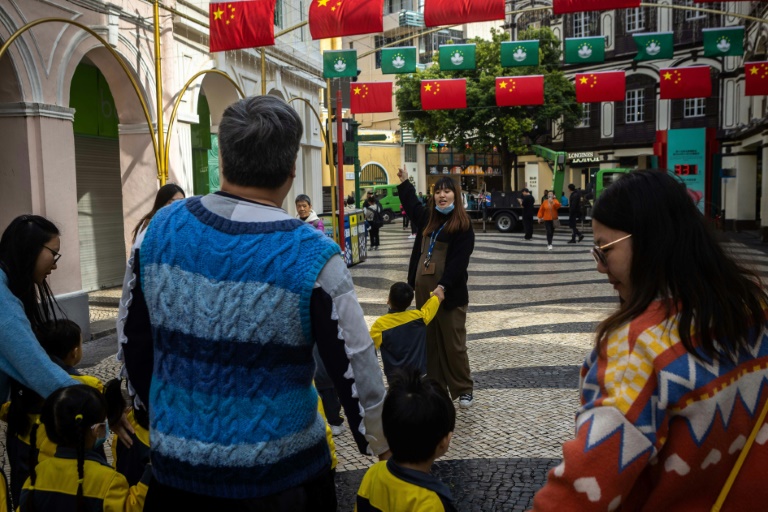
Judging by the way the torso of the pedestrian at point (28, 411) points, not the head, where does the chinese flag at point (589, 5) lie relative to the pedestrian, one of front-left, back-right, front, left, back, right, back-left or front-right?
front

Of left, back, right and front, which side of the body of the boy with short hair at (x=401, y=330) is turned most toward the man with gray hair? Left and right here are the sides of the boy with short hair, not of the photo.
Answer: back

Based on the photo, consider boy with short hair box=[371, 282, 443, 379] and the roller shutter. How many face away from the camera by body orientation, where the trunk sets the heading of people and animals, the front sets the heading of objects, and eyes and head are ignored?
1

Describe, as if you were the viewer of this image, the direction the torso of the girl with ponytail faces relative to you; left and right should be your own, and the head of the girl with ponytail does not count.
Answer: facing away from the viewer and to the right of the viewer

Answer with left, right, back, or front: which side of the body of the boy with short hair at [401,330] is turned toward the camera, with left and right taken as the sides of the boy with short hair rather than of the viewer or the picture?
back

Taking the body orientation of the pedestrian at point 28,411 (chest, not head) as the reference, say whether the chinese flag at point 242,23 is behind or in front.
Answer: in front

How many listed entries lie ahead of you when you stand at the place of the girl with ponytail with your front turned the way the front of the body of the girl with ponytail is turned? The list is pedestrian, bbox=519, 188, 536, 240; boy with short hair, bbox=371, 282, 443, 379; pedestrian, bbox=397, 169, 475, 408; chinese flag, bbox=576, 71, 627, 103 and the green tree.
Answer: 5

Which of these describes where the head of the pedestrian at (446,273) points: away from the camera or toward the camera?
toward the camera

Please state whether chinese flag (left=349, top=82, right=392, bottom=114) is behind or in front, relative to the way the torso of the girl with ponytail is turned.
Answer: in front

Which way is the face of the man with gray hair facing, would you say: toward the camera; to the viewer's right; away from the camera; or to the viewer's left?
away from the camera

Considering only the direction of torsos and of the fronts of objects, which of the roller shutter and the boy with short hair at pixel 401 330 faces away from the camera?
the boy with short hair

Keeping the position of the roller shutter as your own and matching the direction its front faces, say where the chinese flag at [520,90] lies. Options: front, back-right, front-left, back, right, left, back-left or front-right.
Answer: front-left

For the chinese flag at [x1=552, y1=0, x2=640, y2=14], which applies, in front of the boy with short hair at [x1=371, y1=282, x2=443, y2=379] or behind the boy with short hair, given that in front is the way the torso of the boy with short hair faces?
in front

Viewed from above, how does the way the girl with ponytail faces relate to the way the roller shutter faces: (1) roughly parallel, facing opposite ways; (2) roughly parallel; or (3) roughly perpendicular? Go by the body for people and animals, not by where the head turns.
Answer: roughly perpendicular

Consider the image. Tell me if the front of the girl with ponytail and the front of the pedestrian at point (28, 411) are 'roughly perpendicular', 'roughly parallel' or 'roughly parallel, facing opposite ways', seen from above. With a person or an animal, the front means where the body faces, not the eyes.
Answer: roughly parallel

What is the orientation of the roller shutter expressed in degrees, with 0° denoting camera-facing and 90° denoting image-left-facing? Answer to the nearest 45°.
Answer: approximately 315°

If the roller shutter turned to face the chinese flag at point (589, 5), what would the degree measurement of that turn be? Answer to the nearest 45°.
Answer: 0° — it already faces it

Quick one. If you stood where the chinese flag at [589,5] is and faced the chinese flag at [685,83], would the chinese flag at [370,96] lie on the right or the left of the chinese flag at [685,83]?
left

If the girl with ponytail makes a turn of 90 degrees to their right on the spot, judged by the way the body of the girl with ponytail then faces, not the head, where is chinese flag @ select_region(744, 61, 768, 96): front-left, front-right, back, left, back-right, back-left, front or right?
left

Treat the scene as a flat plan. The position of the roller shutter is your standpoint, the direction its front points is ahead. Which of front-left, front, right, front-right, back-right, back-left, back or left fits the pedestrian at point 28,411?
front-right

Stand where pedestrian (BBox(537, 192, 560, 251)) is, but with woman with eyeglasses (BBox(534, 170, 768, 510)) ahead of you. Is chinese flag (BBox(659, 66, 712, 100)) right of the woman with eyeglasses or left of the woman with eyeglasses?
left
